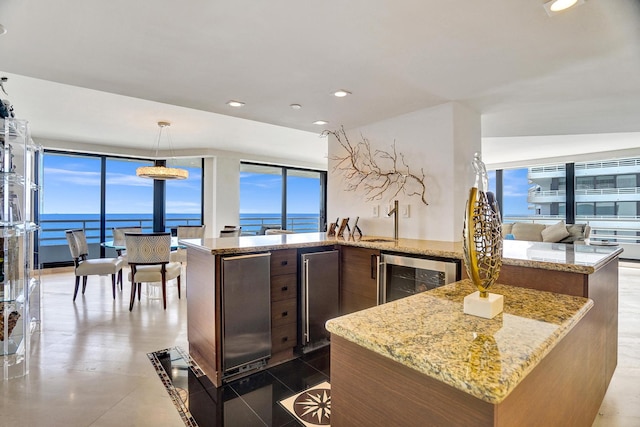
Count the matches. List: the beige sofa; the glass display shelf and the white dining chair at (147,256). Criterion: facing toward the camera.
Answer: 1

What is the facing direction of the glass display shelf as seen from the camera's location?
facing to the right of the viewer

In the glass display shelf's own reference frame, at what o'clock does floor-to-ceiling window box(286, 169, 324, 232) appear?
The floor-to-ceiling window is roughly at 11 o'clock from the glass display shelf.

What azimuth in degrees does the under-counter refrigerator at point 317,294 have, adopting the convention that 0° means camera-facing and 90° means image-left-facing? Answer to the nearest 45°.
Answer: approximately 315°

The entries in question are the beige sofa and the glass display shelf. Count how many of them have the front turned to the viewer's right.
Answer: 1

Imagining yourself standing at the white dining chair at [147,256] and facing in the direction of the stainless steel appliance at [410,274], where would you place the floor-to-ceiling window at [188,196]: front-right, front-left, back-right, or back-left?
back-left

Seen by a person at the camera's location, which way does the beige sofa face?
facing the viewer

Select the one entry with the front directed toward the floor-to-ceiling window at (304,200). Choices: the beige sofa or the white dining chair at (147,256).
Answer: the white dining chair

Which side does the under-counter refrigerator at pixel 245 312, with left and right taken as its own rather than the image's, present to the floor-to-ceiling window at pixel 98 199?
back

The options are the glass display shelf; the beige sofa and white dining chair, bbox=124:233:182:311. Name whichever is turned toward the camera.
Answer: the beige sofa

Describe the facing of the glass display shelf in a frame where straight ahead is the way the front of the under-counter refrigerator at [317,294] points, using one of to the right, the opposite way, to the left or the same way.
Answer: to the left

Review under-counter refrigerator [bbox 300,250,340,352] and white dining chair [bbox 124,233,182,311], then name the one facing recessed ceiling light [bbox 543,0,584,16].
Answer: the under-counter refrigerator

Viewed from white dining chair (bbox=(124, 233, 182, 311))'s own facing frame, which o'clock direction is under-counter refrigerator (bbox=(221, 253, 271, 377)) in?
The under-counter refrigerator is roughly at 4 o'clock from the white dining chair.

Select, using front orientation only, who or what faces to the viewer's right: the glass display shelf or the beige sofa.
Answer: the glass display shelf

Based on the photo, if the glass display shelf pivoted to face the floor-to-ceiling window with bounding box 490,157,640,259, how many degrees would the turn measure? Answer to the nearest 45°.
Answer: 0° — it already faces it

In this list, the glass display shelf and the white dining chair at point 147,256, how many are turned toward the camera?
0

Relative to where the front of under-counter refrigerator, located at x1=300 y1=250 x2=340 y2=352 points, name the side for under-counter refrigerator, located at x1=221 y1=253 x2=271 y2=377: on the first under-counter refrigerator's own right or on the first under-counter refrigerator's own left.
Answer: on the first under-counter refrigerator's own right

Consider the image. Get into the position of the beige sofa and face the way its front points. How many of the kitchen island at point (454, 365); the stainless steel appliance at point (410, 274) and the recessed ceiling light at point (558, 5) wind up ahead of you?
3

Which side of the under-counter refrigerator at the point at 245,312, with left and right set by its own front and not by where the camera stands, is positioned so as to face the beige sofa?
left

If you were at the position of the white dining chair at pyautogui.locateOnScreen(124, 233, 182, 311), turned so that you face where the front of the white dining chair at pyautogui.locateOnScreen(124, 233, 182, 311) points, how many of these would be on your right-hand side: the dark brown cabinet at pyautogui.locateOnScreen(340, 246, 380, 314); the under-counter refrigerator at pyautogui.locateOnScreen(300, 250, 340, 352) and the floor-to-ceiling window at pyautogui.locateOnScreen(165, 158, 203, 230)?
2

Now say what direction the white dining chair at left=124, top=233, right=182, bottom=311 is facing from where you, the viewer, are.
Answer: facing away from the viewer and to the right of the viewer
